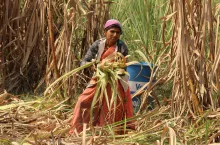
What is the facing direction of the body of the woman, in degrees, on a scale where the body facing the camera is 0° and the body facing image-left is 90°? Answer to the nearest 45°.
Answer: approximately 0°

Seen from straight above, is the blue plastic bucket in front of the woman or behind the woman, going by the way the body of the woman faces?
behind
